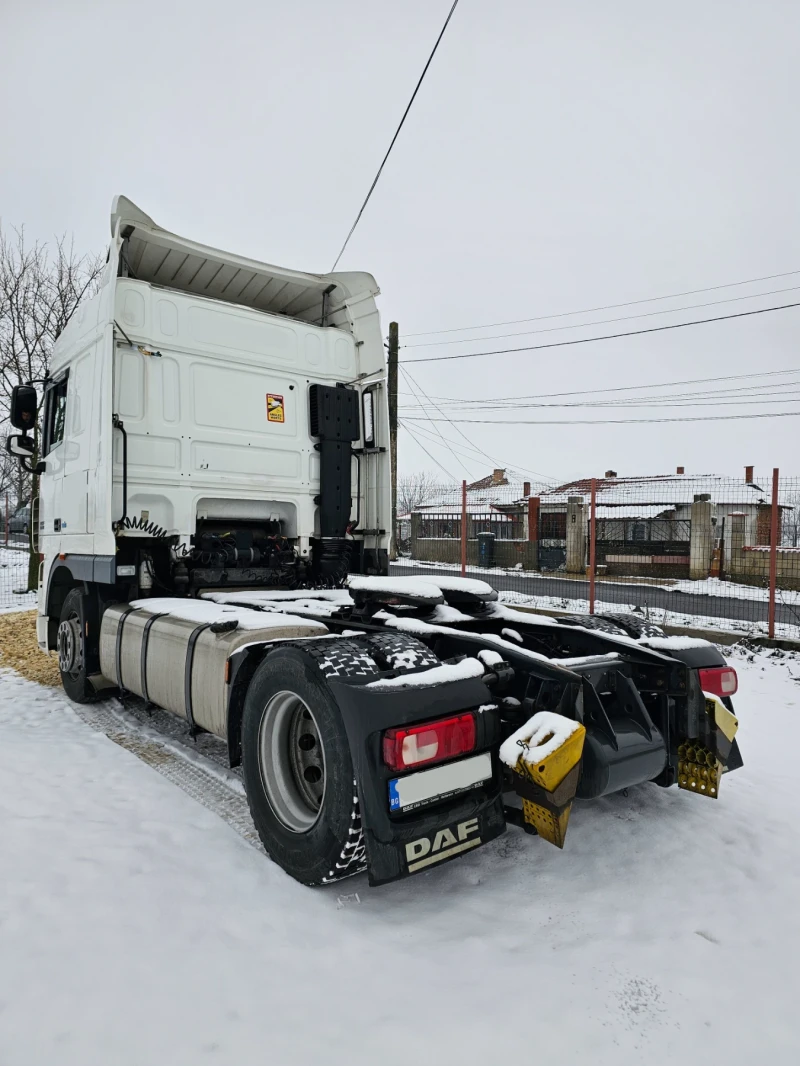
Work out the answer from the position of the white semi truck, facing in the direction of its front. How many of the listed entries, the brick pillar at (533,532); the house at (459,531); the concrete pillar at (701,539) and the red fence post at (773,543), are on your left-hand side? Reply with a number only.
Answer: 0

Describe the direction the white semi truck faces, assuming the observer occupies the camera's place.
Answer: facing away from the viewer and to the left of the viewer

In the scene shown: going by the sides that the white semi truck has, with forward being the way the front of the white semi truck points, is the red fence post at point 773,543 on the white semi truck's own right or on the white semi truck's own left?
on the white semi truck's own right

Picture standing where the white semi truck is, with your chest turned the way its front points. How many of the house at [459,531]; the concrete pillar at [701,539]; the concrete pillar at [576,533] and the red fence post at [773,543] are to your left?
0

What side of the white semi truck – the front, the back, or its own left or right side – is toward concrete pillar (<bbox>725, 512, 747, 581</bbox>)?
right

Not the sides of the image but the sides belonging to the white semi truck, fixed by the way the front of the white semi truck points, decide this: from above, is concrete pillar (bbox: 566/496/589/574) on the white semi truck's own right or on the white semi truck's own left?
on the white semi truck's own right

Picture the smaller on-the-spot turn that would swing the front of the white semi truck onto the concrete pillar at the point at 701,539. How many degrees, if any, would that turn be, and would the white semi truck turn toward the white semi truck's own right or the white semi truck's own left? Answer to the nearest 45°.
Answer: approximately 90° to the white semi truck's own right

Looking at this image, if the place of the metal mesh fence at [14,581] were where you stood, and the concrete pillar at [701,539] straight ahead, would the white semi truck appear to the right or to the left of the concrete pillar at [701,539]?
right

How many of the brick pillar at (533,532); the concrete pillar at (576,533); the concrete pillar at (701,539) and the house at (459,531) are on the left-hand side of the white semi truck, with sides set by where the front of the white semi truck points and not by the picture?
0

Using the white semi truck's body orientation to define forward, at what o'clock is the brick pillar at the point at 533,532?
The brick pillar is roughly at 2 o'clock from the white semi truck.

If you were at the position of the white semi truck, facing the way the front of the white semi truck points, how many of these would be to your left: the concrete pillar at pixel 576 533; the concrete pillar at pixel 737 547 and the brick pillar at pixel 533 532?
0

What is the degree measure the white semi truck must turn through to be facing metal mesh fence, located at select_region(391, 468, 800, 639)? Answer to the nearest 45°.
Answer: approximately 90° to its right

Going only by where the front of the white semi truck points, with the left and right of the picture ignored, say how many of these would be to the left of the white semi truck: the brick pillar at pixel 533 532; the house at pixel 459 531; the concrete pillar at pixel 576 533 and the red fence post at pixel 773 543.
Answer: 0

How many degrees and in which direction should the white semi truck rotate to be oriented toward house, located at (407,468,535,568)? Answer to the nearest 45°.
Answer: approximately 45° to its right
